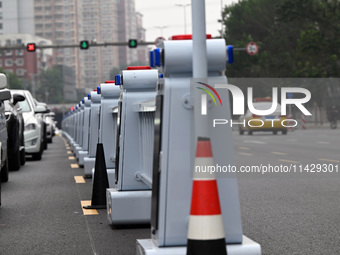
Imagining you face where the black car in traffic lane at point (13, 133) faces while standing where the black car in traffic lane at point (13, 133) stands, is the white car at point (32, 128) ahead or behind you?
behind

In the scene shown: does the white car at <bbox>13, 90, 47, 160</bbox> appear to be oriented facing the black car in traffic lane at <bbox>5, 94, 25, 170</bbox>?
yes

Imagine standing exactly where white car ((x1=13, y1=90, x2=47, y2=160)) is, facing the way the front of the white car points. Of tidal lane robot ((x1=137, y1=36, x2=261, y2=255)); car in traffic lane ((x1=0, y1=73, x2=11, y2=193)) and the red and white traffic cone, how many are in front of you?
3

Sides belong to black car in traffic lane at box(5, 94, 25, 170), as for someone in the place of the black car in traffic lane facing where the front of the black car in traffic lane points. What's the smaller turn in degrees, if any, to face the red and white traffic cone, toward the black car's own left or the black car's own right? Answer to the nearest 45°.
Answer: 0° — it already faces it

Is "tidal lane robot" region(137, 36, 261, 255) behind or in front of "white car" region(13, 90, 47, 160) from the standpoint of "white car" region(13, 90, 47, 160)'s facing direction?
in front

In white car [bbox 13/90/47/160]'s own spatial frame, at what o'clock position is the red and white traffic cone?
The red and white traffic cone is roughly at 12 o'clock from the white car.

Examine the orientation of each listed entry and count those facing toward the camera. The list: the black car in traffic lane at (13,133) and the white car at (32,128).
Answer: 2

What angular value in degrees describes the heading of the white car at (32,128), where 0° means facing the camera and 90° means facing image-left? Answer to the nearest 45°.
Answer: approximately 0°

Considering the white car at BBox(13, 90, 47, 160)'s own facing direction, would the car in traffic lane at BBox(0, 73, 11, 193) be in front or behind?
in front

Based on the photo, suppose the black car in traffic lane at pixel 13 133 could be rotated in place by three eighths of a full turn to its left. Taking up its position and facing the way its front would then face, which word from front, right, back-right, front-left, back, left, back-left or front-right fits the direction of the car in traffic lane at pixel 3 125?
back-right
